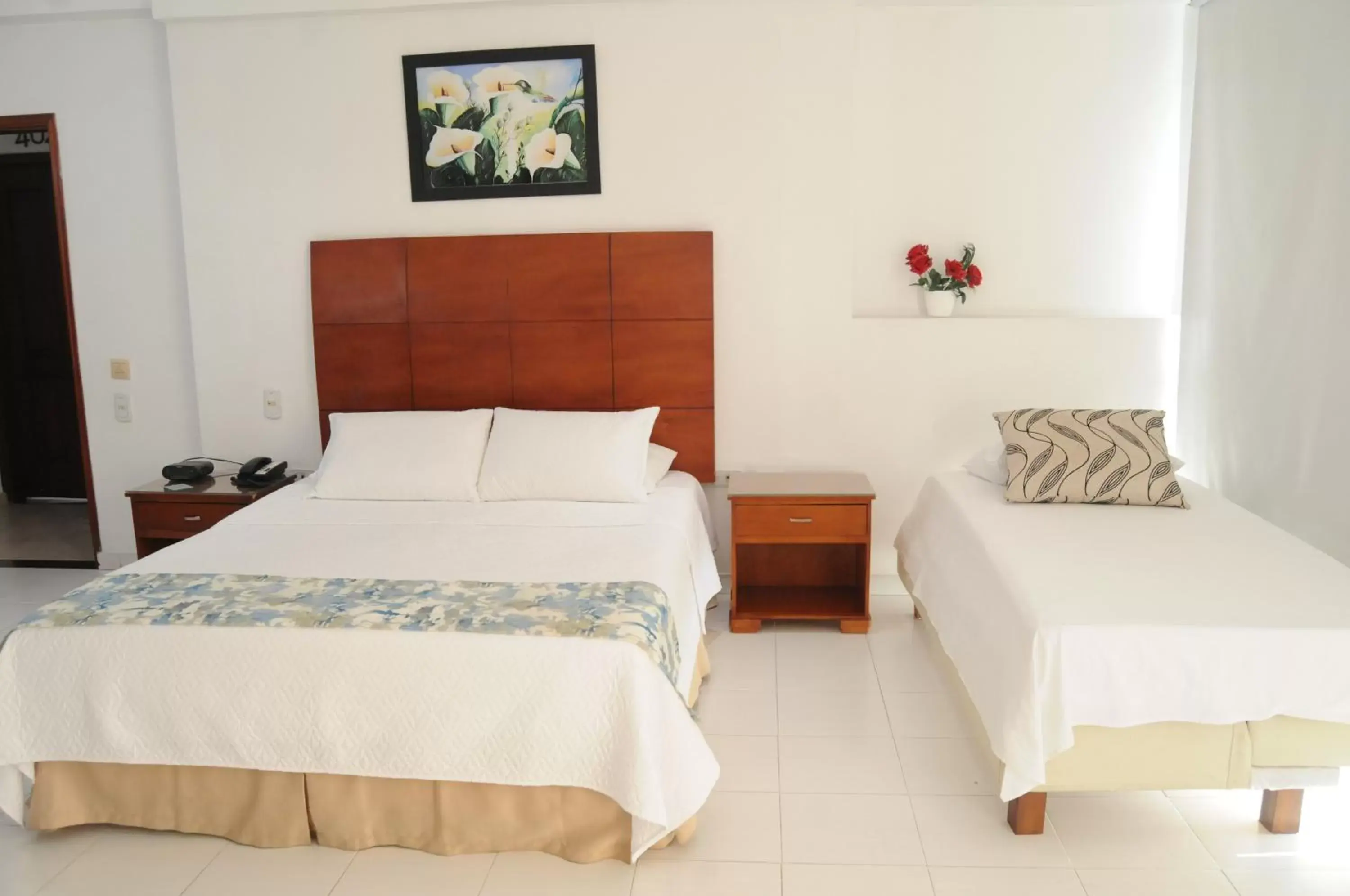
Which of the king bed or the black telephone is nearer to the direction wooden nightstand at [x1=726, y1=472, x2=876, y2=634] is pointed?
the king bed

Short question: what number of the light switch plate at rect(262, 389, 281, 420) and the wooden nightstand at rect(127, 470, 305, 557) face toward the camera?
2

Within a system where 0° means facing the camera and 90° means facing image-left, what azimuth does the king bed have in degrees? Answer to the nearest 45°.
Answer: approximately 0°

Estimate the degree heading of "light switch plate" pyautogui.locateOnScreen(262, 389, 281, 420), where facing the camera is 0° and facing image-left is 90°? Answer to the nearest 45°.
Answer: approximately 0°

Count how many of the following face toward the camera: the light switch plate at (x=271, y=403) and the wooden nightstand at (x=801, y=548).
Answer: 2

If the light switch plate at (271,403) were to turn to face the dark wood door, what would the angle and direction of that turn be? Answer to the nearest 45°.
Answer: approximately 135° to its right

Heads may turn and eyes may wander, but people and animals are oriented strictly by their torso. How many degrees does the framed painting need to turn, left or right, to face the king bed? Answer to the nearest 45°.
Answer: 0° — it already faces it
